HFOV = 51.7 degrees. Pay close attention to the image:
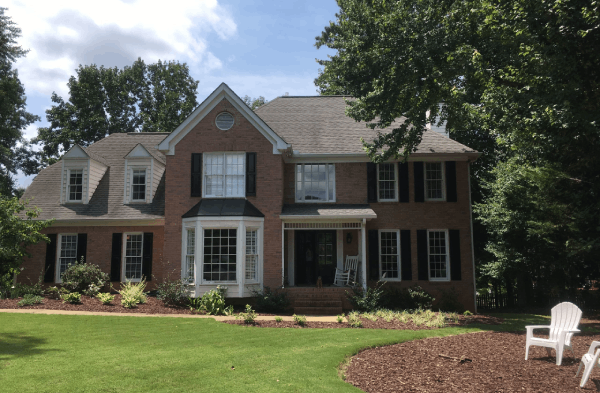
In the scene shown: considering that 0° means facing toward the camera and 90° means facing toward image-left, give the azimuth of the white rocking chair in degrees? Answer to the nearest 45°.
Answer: approximately 45°

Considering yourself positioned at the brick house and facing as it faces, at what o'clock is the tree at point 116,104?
The tree is roughly at 5 o'clock from the brick house.

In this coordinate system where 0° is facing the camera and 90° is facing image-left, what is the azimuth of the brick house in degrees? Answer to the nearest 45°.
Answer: approximately 0°

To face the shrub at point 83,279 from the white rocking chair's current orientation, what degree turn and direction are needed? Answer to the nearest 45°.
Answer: approximately 45° to its right

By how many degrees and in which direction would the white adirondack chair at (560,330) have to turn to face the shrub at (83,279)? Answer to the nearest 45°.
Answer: approximately 45° to its right

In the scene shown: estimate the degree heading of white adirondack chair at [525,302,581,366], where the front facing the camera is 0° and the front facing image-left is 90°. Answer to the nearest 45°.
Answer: approximately 45°

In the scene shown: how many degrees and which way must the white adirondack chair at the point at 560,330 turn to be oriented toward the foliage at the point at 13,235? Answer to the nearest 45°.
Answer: approximately 45° to its right

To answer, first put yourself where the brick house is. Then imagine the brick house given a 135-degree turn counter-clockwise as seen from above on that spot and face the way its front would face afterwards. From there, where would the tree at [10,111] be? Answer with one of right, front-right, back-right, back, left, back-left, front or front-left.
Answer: left

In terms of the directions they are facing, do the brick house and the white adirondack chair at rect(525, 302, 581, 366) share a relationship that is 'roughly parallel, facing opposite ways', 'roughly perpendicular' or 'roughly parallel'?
roughly perpendicular
